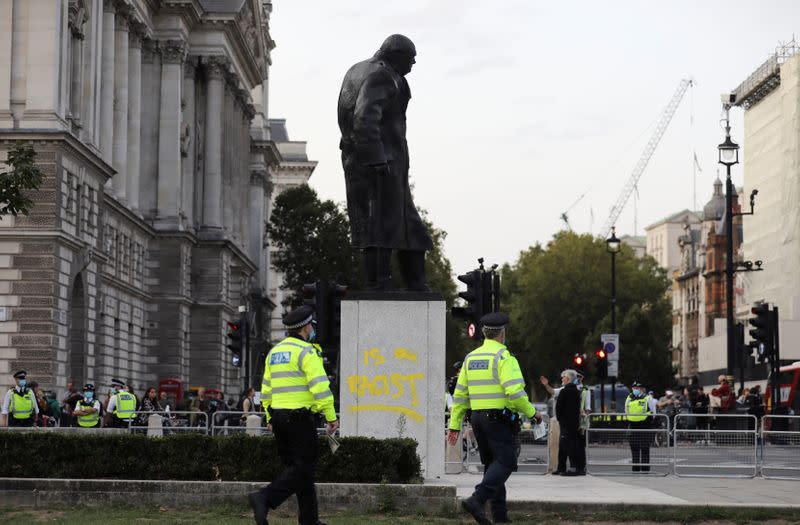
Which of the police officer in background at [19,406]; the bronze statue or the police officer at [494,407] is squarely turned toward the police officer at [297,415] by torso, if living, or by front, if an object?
the police officer in background

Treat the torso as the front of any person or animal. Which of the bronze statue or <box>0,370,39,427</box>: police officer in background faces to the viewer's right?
the bronze statue

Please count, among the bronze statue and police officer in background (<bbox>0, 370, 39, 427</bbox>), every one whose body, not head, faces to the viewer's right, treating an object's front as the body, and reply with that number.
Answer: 1

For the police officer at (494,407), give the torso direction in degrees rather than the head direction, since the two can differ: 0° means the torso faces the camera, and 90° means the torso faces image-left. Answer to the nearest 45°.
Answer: approximately 225°

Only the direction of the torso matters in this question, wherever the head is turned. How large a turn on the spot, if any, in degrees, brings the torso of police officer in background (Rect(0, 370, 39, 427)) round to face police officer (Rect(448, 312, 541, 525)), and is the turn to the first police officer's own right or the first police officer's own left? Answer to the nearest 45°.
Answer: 0° — they already face them

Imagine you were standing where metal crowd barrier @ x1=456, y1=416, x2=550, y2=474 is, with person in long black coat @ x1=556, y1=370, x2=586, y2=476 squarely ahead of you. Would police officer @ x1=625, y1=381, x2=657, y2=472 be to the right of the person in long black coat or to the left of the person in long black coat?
left

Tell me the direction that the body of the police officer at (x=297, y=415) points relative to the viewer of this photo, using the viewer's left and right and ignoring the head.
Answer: facing away from the viewer and to the right of the viewer

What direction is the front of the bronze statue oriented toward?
to the viewer's right

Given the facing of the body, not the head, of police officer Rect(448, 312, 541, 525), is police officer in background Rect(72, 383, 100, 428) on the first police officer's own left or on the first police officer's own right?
on the first police officer's own left

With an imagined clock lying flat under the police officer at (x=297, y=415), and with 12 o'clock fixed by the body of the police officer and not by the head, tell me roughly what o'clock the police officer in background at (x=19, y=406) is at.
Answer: The police officer in background is roughly at 10 o'clock from the police officer.

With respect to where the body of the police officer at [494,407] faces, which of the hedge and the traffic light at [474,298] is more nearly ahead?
the traffic light
